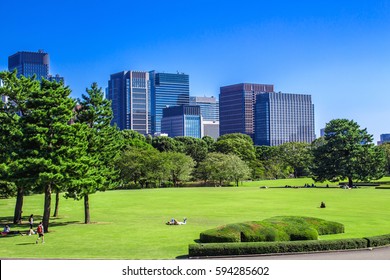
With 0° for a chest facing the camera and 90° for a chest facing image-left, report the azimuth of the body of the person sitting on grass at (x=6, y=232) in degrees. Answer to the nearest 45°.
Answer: approximately 270°

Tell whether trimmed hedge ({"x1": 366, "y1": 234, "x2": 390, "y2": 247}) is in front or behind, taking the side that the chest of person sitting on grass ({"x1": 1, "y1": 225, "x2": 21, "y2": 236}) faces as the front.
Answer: in front
